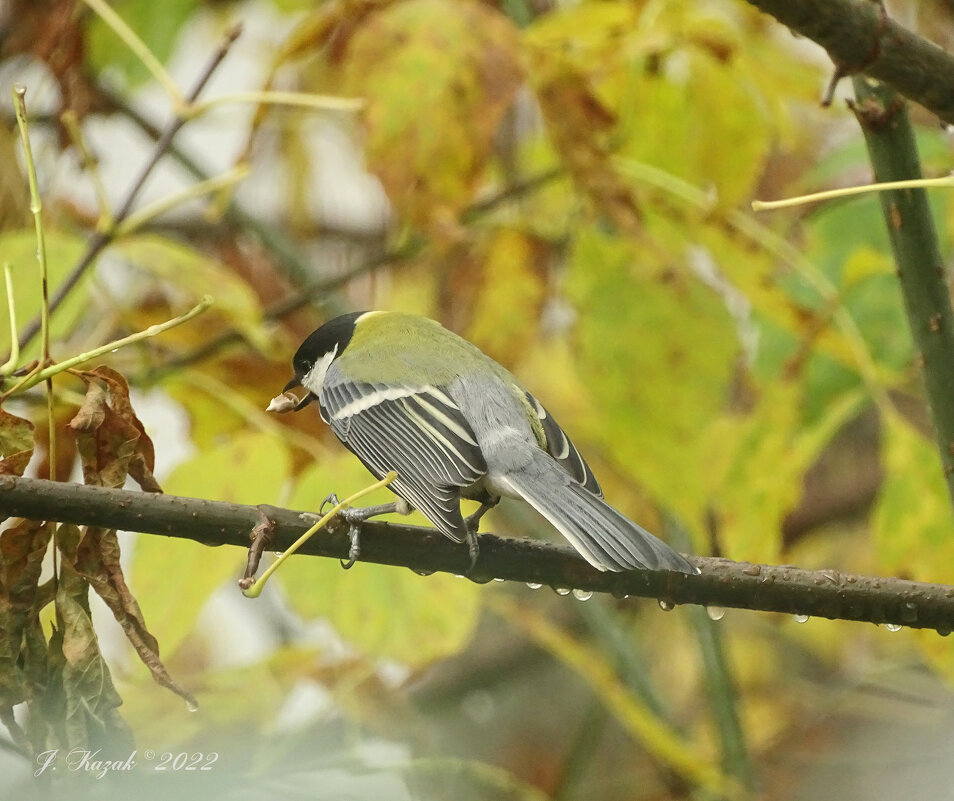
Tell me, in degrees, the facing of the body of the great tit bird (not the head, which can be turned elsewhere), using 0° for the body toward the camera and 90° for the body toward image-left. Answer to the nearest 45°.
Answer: approximately 135°

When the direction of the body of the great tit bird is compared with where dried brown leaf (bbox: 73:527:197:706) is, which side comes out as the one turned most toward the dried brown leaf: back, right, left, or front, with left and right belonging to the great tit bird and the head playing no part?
left
